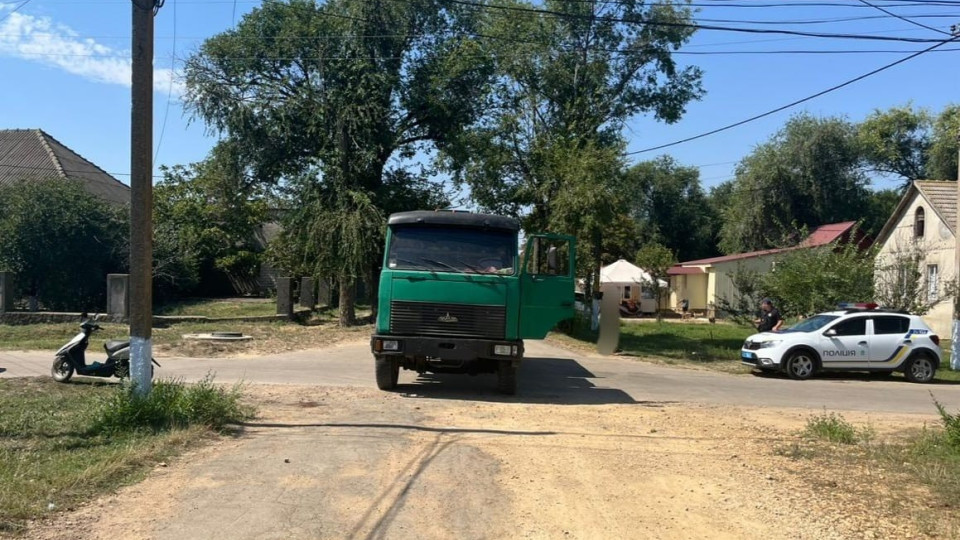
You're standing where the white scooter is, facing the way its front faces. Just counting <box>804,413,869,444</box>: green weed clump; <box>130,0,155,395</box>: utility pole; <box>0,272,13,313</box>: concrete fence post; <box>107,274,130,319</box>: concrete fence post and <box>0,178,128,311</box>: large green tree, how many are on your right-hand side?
3

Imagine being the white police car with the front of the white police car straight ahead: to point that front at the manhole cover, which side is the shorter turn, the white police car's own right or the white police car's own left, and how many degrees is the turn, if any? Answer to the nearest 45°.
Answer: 0° — it already faces it

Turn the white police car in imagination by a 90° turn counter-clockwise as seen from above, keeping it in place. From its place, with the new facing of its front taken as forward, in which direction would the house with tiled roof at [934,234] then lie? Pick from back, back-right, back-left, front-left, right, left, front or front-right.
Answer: back

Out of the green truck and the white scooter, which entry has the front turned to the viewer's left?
the white scooter

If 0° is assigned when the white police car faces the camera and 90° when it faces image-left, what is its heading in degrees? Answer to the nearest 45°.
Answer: approximately 90°

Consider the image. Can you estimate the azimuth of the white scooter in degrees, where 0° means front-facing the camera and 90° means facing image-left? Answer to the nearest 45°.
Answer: approximately 90°

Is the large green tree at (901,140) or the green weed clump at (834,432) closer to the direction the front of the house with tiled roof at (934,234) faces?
the green weed clump

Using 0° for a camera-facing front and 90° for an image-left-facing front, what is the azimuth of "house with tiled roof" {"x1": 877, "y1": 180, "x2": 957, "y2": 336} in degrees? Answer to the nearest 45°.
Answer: approximately 45°

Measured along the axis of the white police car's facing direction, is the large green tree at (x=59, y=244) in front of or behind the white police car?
in front

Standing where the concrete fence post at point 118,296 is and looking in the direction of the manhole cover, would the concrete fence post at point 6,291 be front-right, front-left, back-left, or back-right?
back-right

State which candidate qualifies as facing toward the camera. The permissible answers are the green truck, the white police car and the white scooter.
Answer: the green truck

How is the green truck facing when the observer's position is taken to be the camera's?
facing the viewer

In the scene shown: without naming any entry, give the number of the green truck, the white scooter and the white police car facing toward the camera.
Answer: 1

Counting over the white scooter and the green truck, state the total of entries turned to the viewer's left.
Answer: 1
